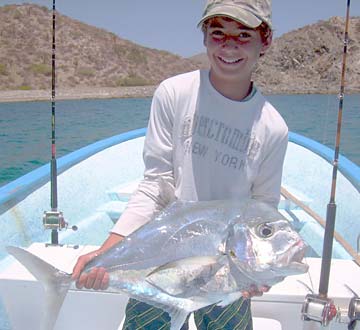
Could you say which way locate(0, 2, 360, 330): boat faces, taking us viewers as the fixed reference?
facing away from the viewer

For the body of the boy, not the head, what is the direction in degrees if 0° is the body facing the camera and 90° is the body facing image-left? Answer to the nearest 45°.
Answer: approximately 0°
